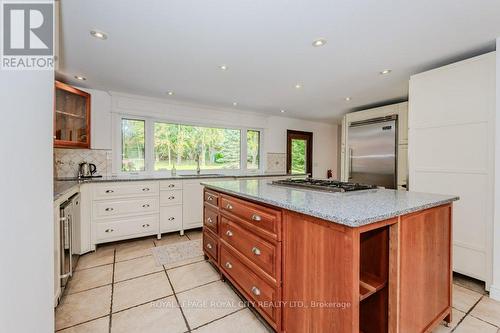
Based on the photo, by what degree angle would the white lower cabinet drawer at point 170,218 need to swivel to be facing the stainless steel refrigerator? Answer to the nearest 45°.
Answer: approximately 90° to its left

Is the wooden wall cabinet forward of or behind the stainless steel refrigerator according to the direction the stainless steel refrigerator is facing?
forward

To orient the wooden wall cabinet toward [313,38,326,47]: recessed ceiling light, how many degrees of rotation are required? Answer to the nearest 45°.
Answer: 0° — it already faces it

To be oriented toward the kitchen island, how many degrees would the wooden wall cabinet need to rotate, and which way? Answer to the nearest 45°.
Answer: approximately 45° to its right

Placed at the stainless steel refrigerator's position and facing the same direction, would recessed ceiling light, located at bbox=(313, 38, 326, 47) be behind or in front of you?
in front

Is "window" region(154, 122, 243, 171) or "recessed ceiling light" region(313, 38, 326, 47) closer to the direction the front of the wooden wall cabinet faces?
the recessed ceiling light

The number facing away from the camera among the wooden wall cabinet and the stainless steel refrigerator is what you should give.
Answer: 0

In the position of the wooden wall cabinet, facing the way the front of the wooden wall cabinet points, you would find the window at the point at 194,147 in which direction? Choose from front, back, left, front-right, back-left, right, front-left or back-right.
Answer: front-left

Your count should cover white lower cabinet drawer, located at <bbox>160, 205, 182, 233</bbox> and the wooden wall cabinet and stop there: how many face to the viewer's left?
0

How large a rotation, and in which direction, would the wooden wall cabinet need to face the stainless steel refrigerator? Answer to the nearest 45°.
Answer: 0° — it already faces it

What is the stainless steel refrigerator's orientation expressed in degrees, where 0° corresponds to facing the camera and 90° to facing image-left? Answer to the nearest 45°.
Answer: approximately 45°
